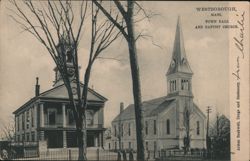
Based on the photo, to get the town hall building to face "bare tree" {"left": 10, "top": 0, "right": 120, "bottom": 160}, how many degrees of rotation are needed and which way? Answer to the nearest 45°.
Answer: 0° — it already faces it

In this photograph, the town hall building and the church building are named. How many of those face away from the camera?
0

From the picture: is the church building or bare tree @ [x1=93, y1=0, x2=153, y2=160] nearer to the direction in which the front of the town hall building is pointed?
the bare tree

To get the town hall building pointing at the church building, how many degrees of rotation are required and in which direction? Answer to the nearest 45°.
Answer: approximately 135° to its left

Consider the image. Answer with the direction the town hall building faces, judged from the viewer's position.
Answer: facing the viewer
